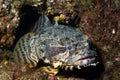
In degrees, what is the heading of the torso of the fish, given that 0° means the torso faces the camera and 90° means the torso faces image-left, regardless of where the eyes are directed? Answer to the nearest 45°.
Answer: approximately 315°
